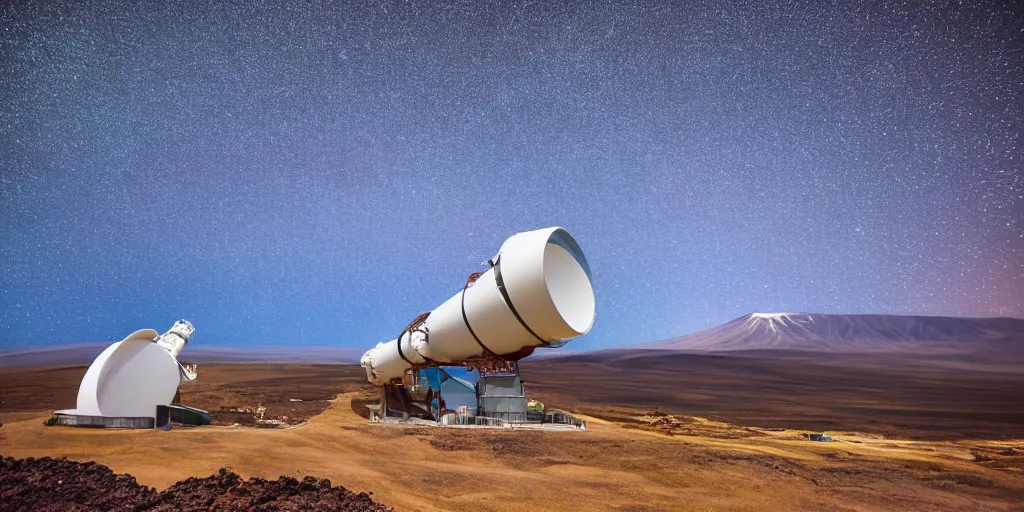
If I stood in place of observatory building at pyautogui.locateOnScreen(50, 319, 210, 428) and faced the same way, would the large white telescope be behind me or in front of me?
in front

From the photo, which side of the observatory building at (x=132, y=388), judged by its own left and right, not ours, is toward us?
right

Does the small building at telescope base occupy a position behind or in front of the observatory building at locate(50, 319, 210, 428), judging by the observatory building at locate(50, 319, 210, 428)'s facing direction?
in front
